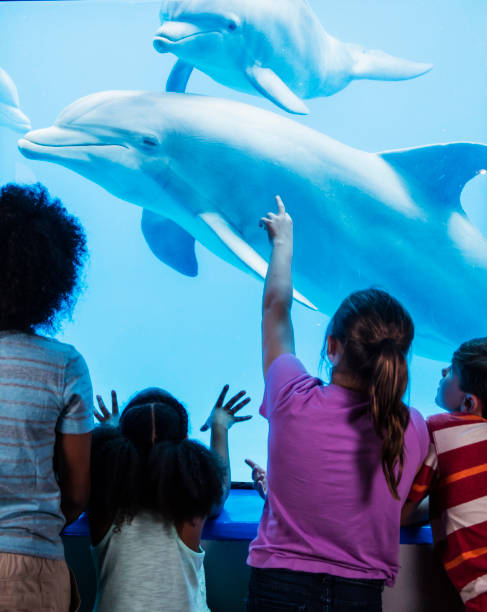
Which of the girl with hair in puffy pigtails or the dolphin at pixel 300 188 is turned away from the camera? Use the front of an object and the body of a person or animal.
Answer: the girl with hair in puffy pigtails

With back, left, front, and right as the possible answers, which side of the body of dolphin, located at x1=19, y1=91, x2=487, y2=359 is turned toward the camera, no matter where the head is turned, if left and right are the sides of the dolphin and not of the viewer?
left

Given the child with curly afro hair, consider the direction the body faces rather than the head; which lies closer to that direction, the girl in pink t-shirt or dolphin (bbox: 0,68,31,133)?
the dolphin

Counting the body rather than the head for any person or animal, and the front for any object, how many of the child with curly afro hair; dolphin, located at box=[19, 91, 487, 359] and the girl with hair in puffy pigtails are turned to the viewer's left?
1

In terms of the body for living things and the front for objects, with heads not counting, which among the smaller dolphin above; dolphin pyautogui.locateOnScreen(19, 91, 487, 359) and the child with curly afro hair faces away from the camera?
the child with curly afro hair

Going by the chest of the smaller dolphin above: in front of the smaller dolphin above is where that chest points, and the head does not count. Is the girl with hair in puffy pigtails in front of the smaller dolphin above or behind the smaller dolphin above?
in front

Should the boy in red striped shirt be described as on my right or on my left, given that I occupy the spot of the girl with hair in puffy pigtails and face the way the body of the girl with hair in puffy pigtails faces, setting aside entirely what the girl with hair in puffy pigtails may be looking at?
on my right

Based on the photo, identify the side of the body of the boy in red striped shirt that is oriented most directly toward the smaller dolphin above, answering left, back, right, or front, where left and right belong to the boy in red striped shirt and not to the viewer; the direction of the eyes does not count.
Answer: front

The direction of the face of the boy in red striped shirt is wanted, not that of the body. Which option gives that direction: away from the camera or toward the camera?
away from the camera

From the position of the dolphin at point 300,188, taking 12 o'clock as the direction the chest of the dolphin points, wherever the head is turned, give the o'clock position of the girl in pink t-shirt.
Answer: The girl in pink t-shirt is roughly at 9 o'clock from the dolphin.

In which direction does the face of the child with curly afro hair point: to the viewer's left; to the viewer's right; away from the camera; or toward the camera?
away from the camera

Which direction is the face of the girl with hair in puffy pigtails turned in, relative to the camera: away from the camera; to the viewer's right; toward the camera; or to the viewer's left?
away from the camera

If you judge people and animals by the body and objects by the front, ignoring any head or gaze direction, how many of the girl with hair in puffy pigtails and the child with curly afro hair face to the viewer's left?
0

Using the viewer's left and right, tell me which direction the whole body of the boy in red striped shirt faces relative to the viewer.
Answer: facing away from the viewer and to the left of the viewer

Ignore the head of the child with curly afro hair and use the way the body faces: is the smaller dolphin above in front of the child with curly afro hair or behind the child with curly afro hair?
in front

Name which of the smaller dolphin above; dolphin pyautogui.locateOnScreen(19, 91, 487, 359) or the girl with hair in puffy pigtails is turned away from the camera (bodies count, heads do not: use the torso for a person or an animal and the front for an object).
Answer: the girl with hair in puffy pigtails
